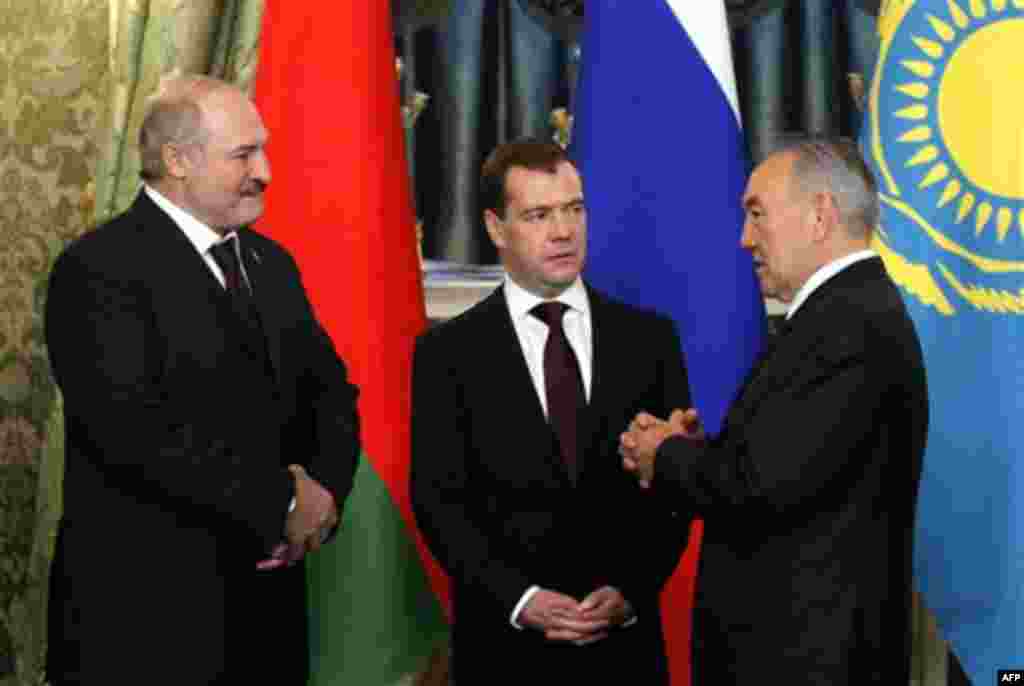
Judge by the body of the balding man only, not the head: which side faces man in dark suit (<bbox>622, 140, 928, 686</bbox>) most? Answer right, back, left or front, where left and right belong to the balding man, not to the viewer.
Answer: front

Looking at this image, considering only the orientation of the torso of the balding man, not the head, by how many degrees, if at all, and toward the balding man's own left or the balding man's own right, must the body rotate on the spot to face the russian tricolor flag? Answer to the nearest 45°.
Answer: approximately 90° to the balding man's own left

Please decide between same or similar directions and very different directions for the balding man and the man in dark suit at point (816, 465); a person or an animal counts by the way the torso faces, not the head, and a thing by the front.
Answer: very different directions

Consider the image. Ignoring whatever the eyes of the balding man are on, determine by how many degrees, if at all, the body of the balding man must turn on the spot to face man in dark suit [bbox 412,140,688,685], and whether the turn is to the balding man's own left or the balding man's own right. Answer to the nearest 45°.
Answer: approximately 45° to the balding man's own left

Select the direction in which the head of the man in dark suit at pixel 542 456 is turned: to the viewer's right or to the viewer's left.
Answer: to the viewer's right

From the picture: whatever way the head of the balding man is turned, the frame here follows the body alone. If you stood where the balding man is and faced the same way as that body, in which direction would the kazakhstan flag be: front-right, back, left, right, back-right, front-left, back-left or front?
front-left

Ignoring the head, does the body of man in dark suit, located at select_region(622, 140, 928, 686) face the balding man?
yes

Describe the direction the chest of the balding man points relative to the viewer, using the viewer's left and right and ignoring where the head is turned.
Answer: facing the viewer and to the right of the viewer

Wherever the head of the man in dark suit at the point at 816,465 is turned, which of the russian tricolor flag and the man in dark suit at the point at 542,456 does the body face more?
the man in dark suit

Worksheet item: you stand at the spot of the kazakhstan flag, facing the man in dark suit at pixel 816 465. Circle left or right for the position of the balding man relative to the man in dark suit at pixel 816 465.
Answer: right

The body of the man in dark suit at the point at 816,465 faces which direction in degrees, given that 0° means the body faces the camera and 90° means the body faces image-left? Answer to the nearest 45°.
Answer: approximately 90°

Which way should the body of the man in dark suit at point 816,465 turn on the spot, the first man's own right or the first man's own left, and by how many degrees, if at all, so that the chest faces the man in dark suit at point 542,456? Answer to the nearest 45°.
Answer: approximately 45° to the first man's own right

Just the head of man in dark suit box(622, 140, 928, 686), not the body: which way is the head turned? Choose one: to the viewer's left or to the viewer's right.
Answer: to the viewer's left

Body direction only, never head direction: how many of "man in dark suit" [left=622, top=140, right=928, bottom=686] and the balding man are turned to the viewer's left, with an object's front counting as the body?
1
